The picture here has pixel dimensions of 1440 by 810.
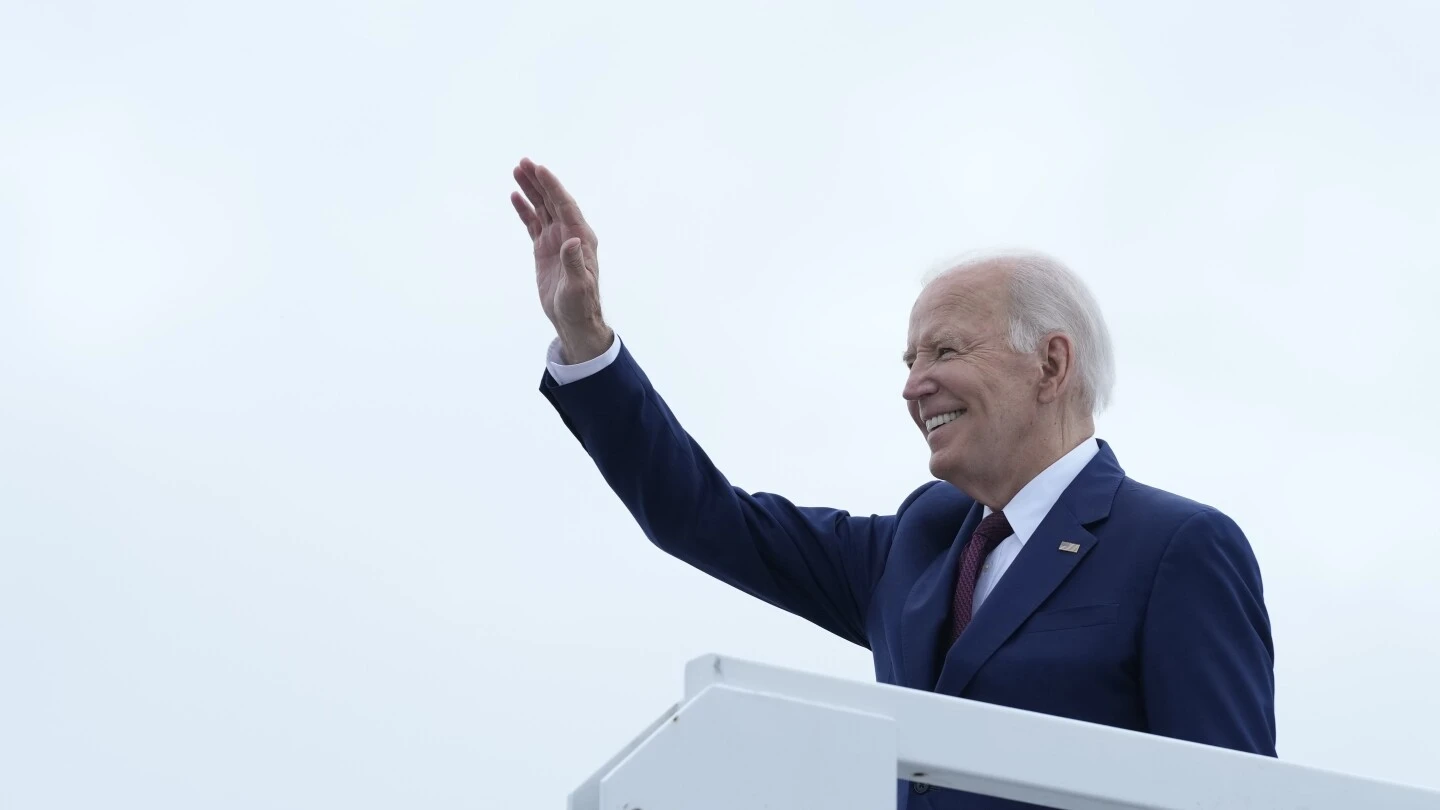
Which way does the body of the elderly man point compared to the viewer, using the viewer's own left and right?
facing the viewer and to the left of the viewer
